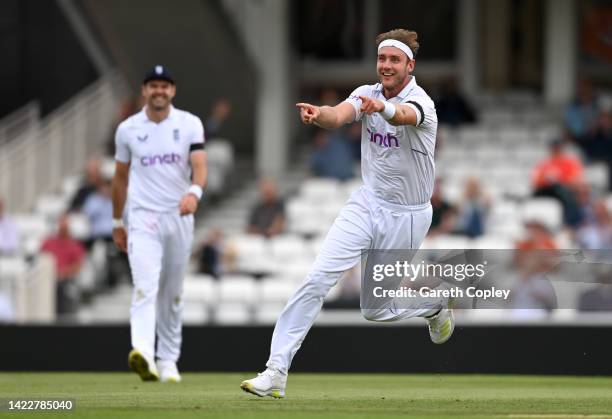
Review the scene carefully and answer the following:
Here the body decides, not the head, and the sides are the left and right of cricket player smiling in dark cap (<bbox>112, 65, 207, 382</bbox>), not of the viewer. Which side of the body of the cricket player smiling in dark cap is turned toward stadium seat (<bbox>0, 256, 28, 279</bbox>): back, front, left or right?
back

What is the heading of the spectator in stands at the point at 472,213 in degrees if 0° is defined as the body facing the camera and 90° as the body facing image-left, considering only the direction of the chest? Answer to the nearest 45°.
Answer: approximately 0°

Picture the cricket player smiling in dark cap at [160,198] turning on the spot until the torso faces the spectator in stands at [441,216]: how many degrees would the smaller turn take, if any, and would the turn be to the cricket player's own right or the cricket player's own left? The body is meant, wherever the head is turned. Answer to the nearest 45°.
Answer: approximately 135° to the cricket player's own left

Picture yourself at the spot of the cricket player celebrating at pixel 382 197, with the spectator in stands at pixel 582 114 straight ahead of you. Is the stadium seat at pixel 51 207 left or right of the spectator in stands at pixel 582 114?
left

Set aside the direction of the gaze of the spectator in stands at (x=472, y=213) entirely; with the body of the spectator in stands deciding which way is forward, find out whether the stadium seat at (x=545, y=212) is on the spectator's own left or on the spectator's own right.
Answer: on the spectator's own left

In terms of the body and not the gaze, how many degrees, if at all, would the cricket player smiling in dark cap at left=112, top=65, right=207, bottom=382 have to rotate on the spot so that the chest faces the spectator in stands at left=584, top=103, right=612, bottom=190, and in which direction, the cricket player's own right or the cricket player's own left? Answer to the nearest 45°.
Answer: approximately 135° to the cricket player's own left

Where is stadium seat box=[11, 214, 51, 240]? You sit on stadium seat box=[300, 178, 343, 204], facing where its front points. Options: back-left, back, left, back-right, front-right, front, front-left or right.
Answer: right

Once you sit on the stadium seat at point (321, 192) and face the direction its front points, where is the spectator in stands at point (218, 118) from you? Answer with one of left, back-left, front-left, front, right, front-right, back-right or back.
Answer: back-right

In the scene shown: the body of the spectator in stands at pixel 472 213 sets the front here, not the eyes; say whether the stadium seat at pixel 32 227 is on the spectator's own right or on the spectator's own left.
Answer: on the spectator's own right
